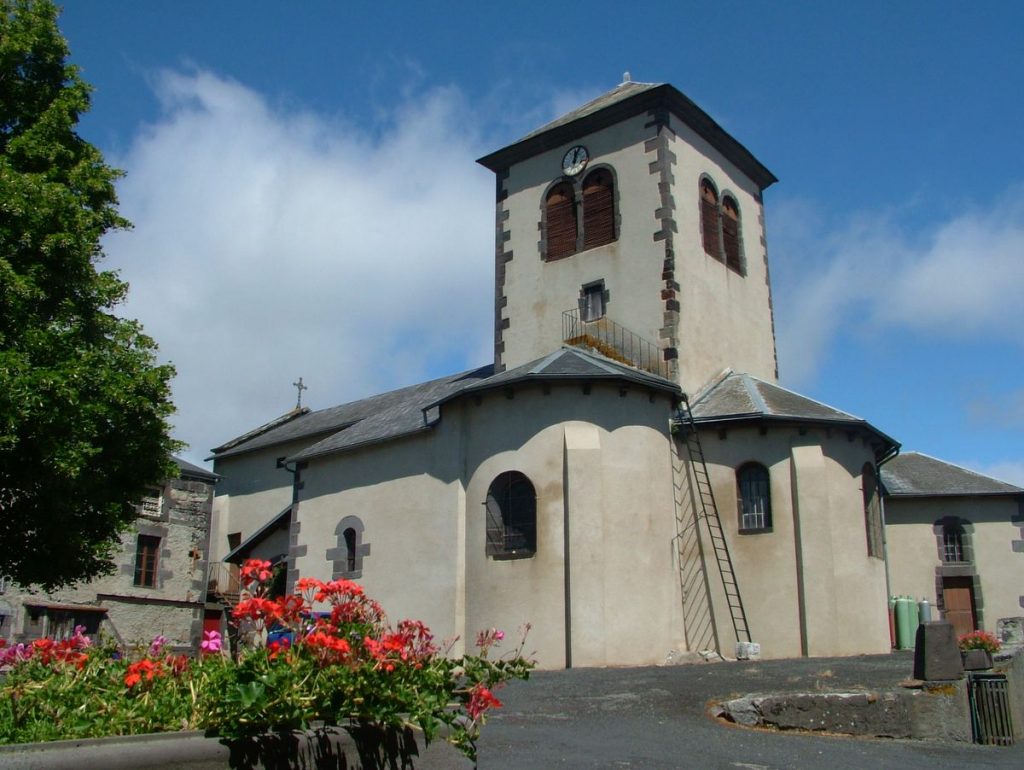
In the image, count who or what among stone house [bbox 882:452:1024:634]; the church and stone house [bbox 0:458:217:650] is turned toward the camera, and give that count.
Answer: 2

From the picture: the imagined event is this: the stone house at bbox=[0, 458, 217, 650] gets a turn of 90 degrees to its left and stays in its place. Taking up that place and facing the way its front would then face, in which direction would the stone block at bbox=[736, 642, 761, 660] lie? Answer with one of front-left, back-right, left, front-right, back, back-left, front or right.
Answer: front-right

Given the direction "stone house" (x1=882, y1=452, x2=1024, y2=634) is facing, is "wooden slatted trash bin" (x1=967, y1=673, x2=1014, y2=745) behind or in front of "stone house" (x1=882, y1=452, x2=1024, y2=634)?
in front

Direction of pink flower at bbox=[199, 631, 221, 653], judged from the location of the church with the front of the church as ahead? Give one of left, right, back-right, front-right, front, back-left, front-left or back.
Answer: back-left

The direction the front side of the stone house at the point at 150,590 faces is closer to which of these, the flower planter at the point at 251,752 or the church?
the flower planter

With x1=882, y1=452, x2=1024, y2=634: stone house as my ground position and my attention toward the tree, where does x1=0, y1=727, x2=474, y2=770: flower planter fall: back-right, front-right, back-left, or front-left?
front-left

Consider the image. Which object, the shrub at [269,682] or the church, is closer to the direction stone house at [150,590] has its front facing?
the shrub

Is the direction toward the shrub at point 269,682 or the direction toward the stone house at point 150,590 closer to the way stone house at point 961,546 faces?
the shrub

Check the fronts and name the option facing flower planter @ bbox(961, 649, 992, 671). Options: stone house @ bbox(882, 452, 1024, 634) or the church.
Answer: the stone house

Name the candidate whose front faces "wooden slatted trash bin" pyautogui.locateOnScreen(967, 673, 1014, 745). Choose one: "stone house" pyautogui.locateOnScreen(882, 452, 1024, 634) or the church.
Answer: the stone house

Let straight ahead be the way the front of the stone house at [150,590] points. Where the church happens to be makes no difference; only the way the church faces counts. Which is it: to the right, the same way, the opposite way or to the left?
the opposite way

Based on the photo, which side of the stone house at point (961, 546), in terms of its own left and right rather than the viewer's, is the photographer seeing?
front

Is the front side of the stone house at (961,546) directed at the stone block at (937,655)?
yes

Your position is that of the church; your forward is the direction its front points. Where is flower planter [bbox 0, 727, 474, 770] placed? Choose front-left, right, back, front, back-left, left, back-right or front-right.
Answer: back-left

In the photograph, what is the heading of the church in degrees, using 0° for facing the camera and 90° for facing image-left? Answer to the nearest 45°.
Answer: approximately 135°

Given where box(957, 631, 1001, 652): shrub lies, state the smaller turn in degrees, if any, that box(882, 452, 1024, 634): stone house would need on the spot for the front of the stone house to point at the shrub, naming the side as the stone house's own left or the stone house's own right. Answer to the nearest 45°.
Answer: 0° — it already faces it

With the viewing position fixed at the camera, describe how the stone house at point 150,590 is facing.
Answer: facing the viewer

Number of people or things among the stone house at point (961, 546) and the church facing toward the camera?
1

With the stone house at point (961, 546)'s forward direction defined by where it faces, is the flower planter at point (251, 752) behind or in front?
in front

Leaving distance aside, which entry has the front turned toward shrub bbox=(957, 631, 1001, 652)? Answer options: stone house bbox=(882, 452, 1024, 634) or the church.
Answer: the stone house
